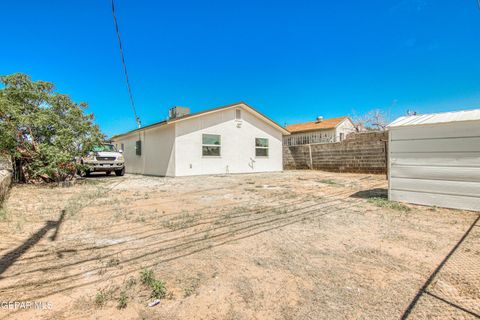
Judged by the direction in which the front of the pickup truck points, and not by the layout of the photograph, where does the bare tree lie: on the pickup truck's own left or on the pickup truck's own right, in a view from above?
on the pickup truck's own left

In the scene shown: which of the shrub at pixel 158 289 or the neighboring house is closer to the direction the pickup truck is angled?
the shrub

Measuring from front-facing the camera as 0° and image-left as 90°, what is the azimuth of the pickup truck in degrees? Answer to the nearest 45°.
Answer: approximately 0°

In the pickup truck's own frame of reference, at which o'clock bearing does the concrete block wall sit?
The concrete block wall is roughly at 10 o'clock from the pickup truck.

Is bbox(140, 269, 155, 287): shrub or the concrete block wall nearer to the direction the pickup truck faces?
the shrub

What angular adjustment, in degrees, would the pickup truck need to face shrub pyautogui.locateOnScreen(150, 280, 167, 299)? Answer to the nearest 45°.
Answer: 0° — it already faces it
